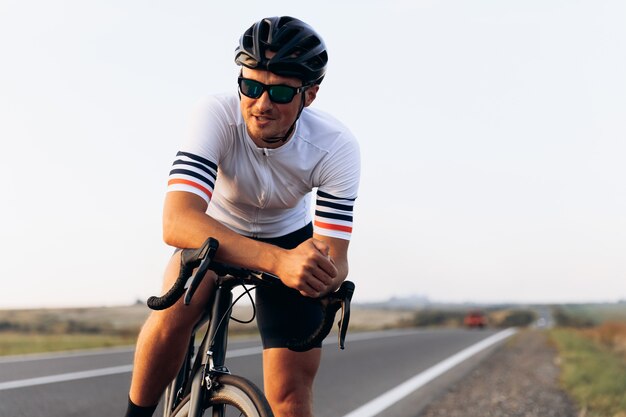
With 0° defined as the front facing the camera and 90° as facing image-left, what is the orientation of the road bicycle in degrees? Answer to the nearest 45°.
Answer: approximately 315°

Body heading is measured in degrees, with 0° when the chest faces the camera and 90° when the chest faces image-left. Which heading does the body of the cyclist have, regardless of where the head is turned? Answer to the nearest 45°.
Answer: approximately 0°
